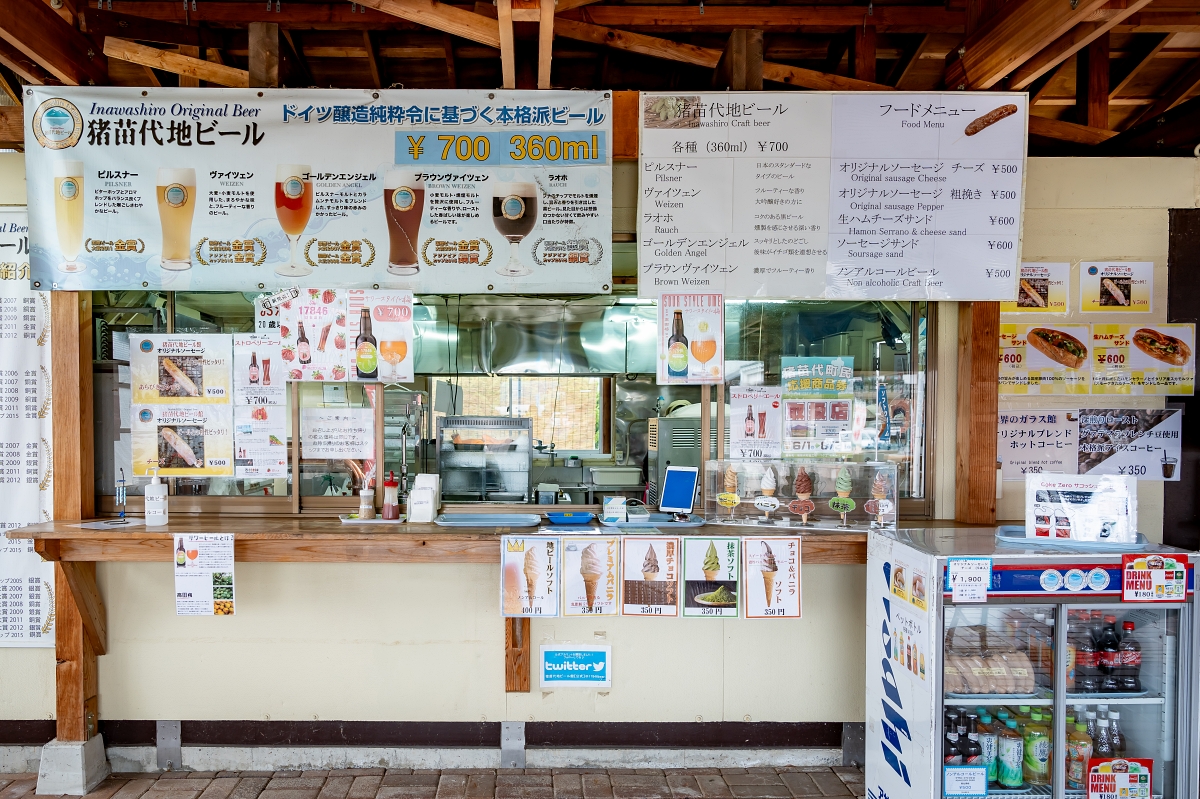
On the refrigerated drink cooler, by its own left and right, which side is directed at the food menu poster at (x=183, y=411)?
right

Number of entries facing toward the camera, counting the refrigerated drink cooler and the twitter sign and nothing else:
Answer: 2

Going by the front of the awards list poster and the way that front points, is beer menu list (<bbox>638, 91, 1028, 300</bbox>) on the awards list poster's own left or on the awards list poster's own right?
on the awards list poster's own left

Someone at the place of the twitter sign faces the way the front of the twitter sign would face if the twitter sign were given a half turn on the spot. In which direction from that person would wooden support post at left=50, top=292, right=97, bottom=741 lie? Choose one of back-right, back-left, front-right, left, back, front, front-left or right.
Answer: left

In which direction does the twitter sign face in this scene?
toward the camera

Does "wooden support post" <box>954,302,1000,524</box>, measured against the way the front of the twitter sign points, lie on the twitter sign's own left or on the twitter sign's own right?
on the twitter sign's own left

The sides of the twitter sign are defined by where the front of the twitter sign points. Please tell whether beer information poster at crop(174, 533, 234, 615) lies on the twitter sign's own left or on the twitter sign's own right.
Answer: on the twitter sign's own right

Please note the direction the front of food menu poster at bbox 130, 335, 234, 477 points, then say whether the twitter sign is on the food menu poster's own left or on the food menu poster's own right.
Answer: on the food menu poster's own left

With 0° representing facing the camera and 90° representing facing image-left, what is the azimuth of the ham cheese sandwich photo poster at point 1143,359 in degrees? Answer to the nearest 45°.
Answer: approximately 0°

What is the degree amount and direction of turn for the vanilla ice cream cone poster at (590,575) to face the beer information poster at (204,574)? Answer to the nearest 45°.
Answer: approximately 90° to its right

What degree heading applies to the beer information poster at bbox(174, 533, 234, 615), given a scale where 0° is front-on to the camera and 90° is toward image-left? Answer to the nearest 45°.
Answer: approximately 0°

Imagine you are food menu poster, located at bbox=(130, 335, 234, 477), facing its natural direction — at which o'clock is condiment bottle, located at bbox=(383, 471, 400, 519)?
The condiment bottle is roughly at 10 o'clock from the food menu poster.
